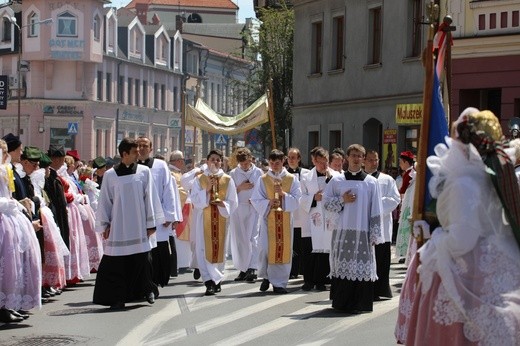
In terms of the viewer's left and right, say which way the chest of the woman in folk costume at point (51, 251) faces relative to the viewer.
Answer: facing to the right of the viewer

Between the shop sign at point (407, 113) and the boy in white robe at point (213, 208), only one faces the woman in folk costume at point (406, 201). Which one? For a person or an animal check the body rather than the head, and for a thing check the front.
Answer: the shop sign

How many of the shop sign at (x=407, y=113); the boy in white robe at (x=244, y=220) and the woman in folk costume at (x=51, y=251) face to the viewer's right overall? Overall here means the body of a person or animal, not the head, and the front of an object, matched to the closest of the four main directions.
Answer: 1

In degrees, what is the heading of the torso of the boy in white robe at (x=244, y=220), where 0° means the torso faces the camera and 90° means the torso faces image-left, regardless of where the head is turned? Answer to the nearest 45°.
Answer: approximately 0°

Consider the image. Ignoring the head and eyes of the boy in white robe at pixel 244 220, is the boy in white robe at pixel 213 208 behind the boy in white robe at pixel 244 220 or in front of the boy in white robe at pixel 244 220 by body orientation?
in front

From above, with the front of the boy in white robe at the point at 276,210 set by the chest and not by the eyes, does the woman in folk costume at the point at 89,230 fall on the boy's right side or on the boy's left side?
on the boy's right side

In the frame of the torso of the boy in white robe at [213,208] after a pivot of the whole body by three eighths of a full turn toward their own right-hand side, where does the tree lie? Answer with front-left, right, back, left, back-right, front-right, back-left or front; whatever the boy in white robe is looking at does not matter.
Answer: front-right

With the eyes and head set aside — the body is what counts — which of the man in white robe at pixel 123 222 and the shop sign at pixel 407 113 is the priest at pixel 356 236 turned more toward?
the man in white robe

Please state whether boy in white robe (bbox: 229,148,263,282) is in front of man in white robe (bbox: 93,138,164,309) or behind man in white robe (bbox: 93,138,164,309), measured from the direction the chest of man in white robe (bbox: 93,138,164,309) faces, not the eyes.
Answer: behind
